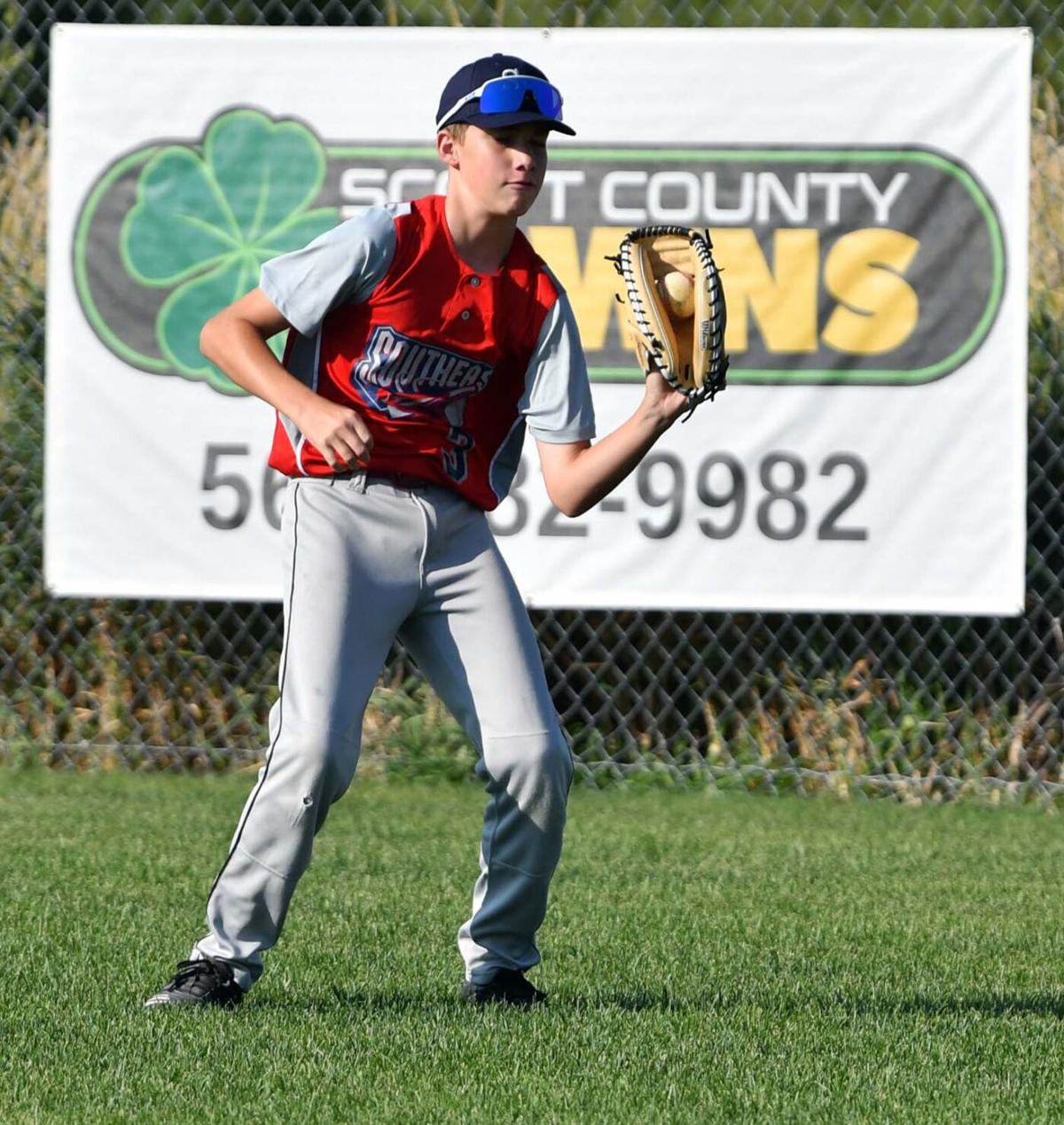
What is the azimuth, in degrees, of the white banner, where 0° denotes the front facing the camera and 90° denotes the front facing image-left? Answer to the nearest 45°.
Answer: approximately 0°

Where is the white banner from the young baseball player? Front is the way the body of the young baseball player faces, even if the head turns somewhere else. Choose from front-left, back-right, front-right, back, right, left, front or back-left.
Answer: back-left

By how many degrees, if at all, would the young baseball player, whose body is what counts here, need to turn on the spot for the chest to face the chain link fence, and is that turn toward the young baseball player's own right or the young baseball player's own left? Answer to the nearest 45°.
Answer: approximately 135° to the young baseball player's own left

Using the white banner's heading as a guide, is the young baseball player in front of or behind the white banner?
in front
